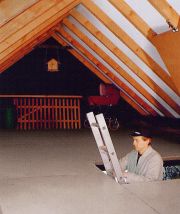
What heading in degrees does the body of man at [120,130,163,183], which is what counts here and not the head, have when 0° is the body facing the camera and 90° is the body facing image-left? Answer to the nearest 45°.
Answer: approximately 45°

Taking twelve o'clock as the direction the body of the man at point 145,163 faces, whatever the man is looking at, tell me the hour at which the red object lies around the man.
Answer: The red object is roughly at 4 o'clock from the man.

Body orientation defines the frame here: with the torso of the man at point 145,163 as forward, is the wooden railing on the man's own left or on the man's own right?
on the man's own right
